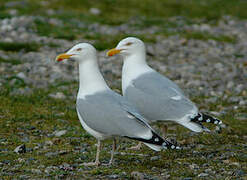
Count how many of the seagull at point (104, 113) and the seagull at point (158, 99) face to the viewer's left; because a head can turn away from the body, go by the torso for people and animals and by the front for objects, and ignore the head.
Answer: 2

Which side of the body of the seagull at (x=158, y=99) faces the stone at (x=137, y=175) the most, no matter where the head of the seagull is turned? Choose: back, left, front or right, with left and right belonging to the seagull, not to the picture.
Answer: left

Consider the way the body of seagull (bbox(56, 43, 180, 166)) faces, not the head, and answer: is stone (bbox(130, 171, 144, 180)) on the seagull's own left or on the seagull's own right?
on the seagull's own left

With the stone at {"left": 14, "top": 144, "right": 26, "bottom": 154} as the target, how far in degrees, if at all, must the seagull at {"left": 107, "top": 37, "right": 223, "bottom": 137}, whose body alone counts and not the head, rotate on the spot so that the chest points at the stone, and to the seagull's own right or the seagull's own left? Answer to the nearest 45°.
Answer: approximately 45° to the seagull's own left

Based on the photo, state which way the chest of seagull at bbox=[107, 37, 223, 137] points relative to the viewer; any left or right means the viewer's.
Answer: facing to the left of the viewer

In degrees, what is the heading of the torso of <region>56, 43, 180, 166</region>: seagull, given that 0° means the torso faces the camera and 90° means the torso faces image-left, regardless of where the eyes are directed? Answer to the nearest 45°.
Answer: approximately 90°

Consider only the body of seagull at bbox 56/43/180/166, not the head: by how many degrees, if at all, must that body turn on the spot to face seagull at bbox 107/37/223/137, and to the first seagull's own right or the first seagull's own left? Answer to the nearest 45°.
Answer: approximately 135° to the first seagull's own right
